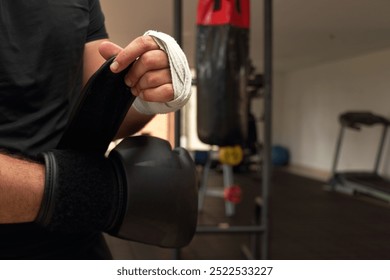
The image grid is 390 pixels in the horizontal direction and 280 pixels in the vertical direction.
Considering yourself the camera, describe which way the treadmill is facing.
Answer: facing away from the viewer and to the left of the viewer

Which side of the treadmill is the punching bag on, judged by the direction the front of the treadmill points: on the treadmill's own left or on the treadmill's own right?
on the treadmill's own left

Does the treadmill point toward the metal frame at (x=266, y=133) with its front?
no
